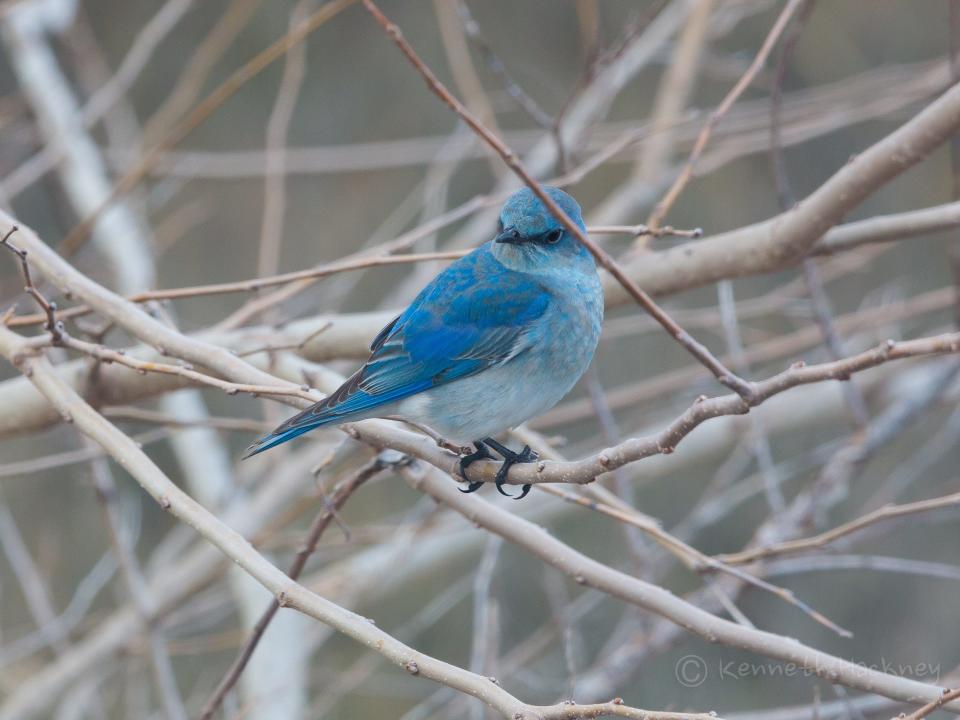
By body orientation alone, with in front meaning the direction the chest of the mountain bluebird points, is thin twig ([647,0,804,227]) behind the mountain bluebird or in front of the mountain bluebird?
in front

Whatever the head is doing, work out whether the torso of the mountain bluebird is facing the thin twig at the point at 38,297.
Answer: no

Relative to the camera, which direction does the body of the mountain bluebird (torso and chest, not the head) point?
to the viewer's right

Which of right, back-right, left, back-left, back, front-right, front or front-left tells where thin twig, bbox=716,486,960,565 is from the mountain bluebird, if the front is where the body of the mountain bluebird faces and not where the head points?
front
